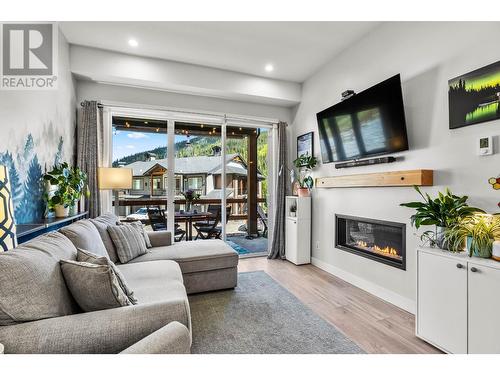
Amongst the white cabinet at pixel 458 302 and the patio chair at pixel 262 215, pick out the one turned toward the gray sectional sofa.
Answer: the white cabinet

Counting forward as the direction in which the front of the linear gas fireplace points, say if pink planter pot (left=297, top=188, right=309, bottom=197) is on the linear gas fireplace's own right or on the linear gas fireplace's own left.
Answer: on the linear gas fireplace's own right

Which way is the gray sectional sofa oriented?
to the viewer's right

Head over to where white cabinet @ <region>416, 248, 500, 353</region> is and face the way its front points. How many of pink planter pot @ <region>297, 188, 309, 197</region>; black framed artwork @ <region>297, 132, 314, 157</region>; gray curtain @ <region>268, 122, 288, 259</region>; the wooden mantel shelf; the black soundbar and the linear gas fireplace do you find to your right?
6

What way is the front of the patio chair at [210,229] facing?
to the viewer's left

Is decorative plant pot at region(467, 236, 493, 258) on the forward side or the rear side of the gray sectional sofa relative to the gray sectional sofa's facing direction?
on the forward side

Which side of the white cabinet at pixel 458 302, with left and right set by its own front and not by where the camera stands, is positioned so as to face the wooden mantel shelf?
right

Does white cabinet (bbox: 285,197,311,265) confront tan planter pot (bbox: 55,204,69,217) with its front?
yes

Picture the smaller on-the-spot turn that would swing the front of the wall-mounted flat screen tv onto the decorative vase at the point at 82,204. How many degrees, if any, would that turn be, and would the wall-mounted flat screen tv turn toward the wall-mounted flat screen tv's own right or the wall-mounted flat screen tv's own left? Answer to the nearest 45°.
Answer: approximately 45° to the wall-mounted flat screen tv's own right

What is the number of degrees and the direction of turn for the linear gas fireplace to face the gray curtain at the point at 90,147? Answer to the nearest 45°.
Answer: approximately 45° to its right

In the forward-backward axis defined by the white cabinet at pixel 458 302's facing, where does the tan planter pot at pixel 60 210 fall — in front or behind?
in front

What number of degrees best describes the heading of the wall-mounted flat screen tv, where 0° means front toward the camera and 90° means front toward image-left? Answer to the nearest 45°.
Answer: approximately 45°

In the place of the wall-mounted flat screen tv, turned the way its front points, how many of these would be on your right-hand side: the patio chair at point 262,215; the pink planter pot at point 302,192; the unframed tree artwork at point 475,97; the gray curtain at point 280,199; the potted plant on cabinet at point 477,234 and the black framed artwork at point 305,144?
4

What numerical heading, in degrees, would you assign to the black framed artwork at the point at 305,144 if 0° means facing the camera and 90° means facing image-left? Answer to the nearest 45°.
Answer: approximately 45°

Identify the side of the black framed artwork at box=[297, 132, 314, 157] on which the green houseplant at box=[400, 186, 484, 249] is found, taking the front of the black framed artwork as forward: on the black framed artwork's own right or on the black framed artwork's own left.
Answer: on the black framed artwork's own left
